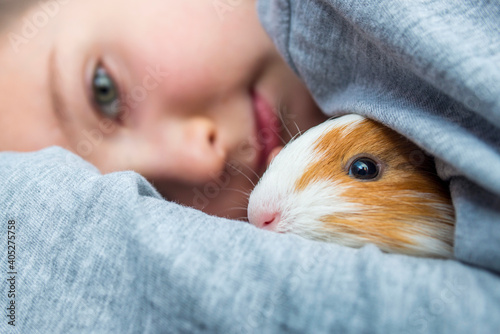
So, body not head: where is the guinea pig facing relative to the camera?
to the viewer's left
